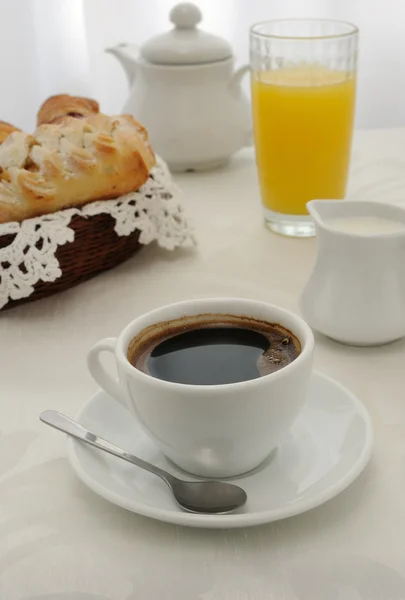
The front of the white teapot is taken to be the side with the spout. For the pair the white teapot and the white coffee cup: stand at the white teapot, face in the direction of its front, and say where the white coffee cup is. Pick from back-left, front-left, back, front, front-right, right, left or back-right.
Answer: left

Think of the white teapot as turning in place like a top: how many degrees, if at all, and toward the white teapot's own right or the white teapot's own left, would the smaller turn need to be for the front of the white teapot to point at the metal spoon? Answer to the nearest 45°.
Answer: approximately 90° to the white teapot's own left

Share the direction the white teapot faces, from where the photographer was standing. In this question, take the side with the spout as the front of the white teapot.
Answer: facing to the left of the viewer

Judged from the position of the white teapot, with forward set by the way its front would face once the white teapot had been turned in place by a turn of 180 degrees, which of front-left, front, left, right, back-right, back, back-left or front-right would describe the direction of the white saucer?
right
